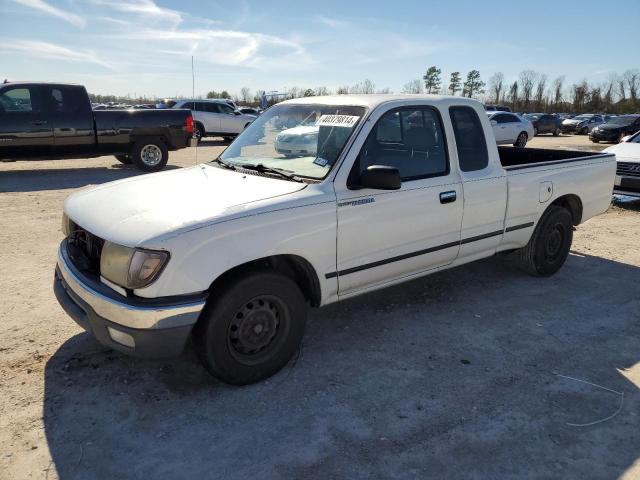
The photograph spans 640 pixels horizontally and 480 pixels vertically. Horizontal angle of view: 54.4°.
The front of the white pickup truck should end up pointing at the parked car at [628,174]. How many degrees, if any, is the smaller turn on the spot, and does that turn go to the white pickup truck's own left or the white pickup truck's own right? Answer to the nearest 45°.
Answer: approximately 180°

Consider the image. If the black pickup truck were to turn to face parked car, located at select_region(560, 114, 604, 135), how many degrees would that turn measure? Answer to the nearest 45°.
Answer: approximately 135° to its right

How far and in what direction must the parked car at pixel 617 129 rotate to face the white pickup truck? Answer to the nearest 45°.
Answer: approximately 45° to its left

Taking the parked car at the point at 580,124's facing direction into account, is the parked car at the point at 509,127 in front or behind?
in front

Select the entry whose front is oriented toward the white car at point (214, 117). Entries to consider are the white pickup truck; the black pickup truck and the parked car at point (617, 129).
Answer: the parked car

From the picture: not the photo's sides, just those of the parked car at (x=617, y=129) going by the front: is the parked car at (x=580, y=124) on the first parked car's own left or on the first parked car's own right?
on the first parked car's own right

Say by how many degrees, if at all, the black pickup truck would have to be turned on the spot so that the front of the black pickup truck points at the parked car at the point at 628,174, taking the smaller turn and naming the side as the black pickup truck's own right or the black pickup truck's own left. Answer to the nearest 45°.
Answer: approximately 135° to the black pickup truck's own left

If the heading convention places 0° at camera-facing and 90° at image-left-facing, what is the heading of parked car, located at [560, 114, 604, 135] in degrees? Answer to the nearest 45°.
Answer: approximately 45°

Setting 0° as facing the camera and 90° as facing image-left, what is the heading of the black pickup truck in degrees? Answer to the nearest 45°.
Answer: approximately 90°

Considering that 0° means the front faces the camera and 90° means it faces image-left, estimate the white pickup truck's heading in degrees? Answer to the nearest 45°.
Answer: approximately 45°

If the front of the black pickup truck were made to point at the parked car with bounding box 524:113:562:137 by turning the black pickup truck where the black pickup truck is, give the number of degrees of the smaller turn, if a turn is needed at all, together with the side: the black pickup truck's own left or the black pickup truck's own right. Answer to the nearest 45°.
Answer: approximately 135° to the black pickup truck's own right
